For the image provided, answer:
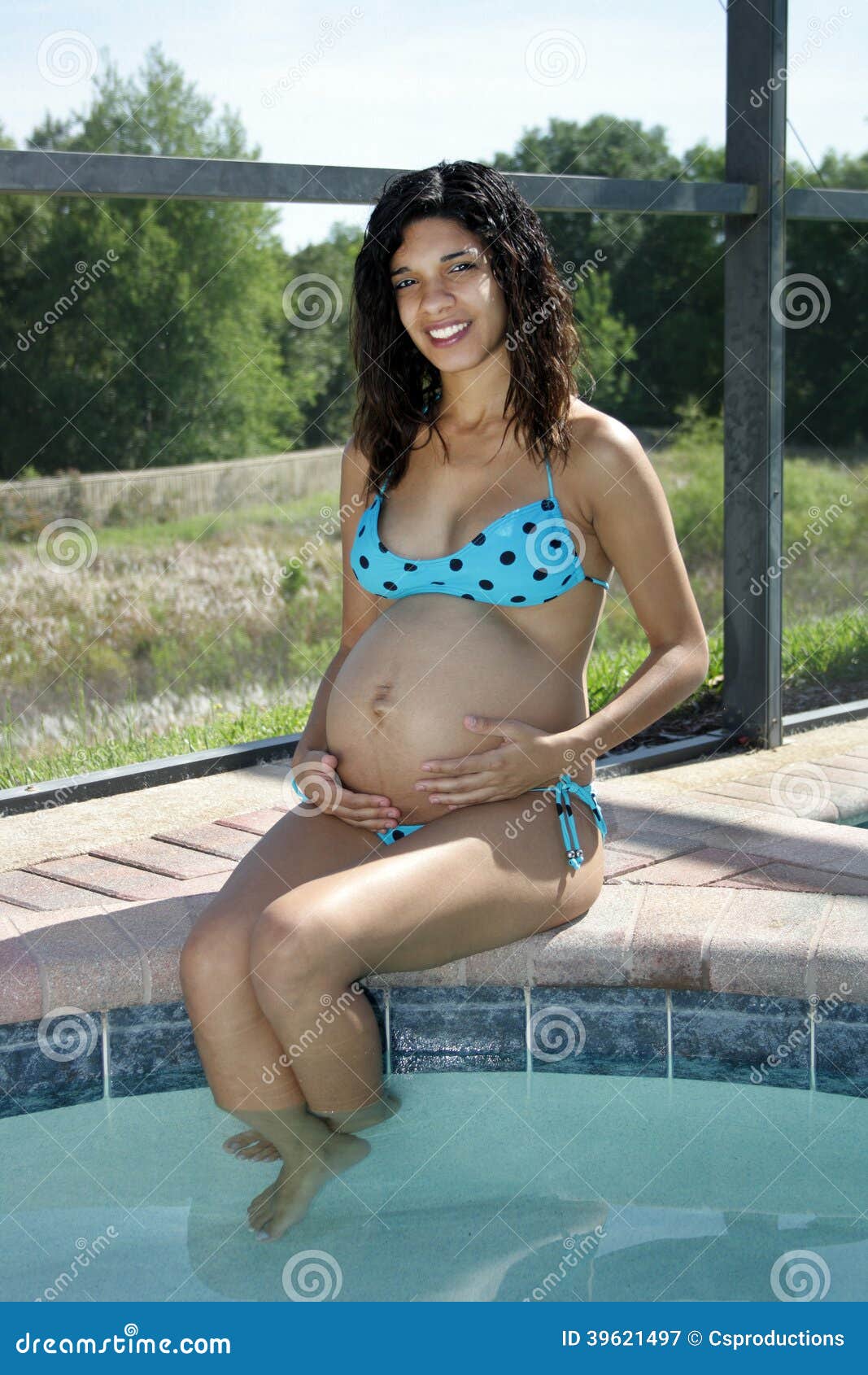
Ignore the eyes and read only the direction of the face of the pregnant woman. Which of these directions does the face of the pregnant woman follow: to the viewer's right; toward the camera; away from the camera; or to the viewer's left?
toward the camera

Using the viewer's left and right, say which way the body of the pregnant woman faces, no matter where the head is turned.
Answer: facing the viewer and to the left of the viewer
